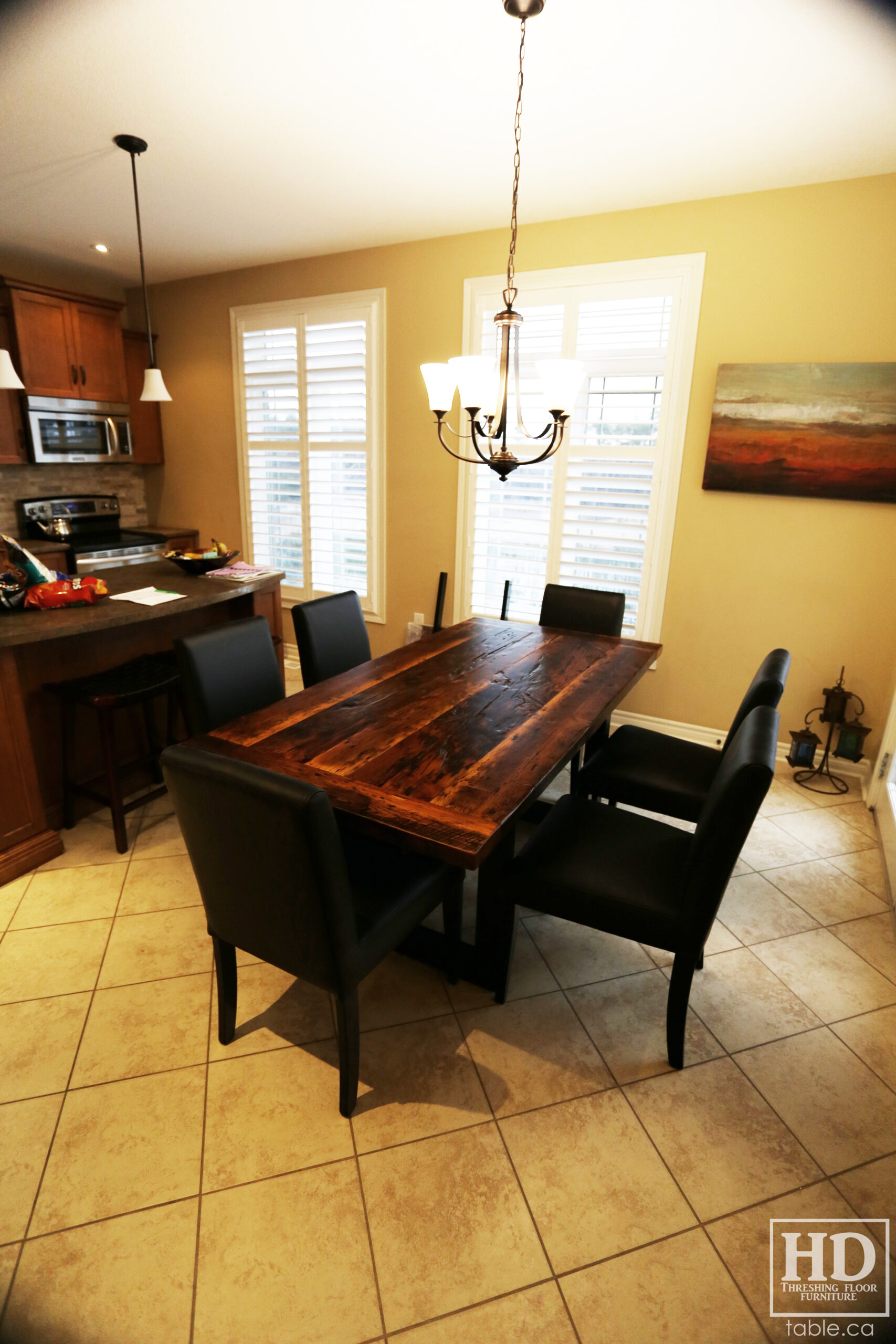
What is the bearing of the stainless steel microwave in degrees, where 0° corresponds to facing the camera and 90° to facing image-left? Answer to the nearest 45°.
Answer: approximately 315°

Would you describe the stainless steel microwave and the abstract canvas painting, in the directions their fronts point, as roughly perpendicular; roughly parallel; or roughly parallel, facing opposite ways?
roughly perpendicular

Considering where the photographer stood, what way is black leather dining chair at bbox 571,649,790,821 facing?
facing to the left of the viewer

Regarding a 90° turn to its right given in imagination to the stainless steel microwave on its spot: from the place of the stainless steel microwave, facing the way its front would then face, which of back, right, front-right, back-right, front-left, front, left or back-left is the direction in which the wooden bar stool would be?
front-left

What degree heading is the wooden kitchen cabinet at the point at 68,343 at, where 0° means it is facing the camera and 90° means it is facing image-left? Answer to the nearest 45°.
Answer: approximately 315°

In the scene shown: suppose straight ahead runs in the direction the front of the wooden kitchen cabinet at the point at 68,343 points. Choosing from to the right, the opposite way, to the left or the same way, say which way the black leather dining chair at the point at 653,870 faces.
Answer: the opposite way

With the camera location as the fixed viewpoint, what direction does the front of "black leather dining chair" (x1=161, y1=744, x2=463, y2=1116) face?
facing away from the viewer and to the right of the viewer

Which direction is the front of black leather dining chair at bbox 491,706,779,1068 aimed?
to the viewer's left

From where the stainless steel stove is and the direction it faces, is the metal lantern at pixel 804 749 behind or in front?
in front

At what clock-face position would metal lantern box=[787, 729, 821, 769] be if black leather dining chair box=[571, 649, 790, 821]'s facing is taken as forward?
The metal lantern is roughly at 4 o'clock from the black leather dining chair.

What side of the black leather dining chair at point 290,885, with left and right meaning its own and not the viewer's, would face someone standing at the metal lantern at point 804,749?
front

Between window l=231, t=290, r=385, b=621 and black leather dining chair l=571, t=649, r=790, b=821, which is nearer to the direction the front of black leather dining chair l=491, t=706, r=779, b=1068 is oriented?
the window
